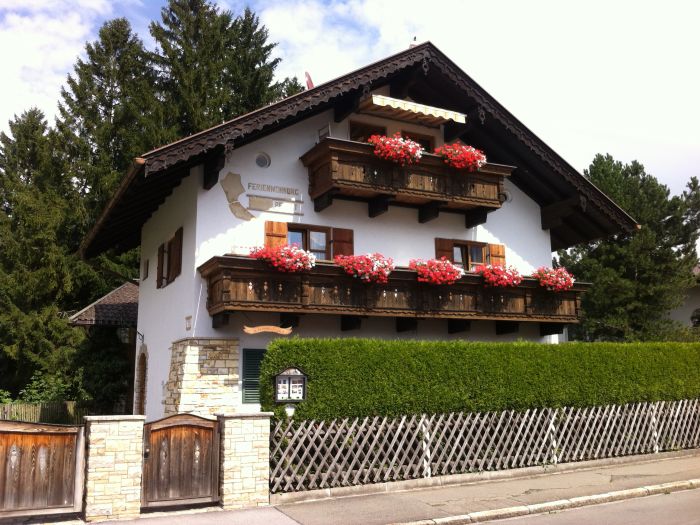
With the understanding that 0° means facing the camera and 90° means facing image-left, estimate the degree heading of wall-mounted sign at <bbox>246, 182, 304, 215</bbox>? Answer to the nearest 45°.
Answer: approximately 315°

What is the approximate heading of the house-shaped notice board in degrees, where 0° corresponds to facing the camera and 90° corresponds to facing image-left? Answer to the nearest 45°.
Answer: approximately 0°

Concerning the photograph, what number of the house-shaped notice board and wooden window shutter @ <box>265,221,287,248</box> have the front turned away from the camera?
0

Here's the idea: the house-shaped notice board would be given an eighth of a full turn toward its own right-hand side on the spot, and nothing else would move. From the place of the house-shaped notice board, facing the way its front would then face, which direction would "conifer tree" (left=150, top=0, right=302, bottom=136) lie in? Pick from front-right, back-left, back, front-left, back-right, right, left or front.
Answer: back-right

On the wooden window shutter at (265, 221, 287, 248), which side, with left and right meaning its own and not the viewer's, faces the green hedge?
front

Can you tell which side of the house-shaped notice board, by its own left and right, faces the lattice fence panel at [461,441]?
left

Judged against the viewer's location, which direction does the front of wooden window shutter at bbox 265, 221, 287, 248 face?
facing the viewer and to the right of the viewer

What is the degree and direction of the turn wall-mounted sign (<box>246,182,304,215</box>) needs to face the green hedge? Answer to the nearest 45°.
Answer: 0° — it already faces it

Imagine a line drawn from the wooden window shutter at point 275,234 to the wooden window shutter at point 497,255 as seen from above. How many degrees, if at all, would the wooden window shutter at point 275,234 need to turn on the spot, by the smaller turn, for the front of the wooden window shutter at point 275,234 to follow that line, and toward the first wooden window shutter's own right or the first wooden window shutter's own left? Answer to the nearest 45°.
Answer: approximately 45° to the first wooden window shutter's own left
